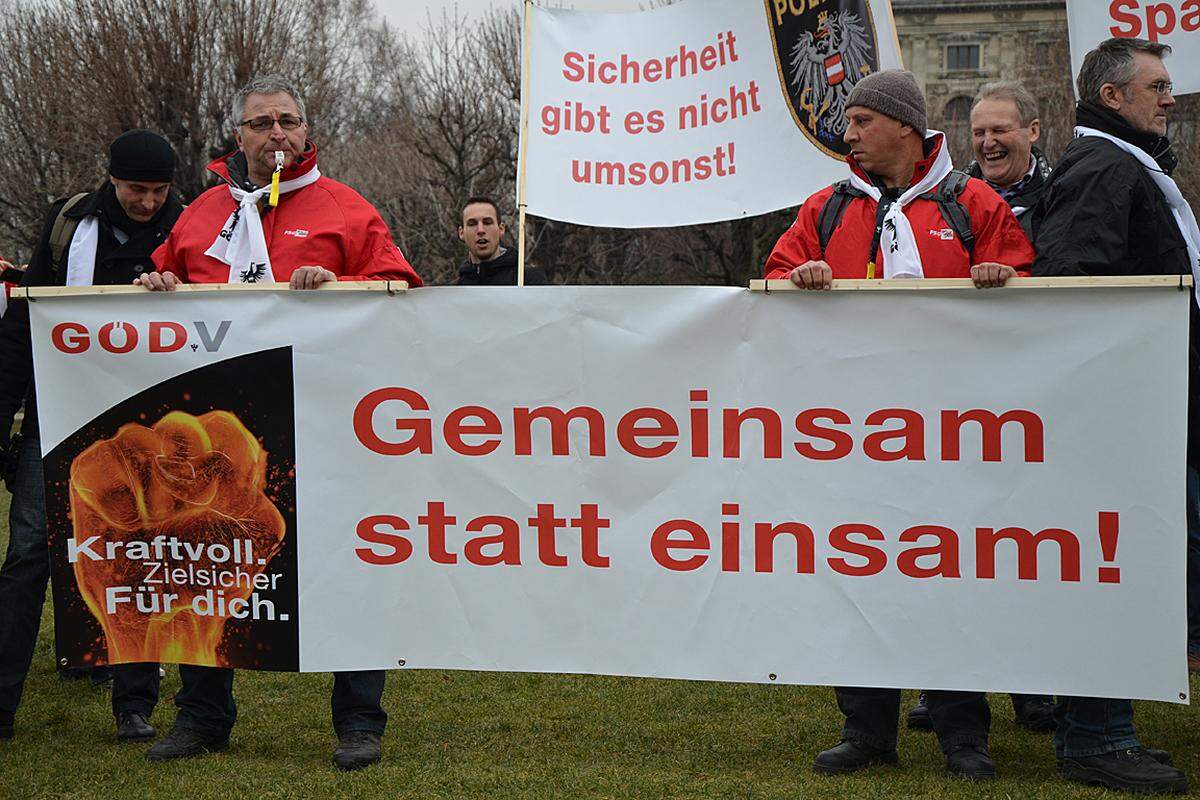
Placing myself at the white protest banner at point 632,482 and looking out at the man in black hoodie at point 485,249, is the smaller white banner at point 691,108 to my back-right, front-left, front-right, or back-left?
front-right

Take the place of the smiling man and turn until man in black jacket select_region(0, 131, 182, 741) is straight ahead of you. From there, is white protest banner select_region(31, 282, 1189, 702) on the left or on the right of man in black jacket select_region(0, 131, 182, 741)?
left

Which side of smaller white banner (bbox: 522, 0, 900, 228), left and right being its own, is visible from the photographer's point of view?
front

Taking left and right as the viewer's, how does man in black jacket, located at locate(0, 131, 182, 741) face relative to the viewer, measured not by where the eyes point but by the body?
facing the viewer and to the right of the viewer

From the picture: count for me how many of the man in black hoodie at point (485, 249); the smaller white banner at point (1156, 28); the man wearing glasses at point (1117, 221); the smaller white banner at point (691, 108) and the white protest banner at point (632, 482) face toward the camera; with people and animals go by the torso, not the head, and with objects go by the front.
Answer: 4

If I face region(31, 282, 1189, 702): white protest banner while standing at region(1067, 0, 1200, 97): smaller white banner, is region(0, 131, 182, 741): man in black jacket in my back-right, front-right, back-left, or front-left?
front-right

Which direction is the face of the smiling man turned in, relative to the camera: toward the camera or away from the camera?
toward the camera

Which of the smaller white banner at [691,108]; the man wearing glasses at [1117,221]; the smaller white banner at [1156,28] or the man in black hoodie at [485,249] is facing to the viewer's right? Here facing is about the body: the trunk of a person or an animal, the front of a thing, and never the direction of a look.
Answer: the man wearing glasses

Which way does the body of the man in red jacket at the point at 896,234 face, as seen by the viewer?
toward the camera

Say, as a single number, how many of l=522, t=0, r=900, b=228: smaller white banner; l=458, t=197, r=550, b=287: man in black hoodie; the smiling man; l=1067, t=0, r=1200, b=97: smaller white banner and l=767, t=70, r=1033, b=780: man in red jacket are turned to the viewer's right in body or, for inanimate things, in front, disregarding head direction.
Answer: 0

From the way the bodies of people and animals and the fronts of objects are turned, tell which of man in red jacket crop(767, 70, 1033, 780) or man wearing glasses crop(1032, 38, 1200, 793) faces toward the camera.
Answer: the man in red jacket

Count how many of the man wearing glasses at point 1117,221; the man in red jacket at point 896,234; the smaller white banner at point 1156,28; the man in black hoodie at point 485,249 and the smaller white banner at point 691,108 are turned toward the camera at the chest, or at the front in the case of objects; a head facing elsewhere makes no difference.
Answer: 4

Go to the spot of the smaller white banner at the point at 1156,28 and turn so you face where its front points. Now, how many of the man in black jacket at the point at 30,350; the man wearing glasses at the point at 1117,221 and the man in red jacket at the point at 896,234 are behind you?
0

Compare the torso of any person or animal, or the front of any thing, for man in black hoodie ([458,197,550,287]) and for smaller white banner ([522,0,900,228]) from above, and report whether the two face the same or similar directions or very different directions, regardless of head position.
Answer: same or similar directions

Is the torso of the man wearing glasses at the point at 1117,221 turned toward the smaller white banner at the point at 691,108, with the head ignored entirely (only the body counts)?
no

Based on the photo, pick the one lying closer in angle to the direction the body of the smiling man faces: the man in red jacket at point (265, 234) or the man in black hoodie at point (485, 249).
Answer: the man in red jacket

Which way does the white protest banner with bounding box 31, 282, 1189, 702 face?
toward the camera

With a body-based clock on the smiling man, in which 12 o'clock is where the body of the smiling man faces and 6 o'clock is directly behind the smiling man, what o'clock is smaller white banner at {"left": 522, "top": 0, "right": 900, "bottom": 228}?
The smaller white banner is roughly at 3 o'clock from the smiling man.
